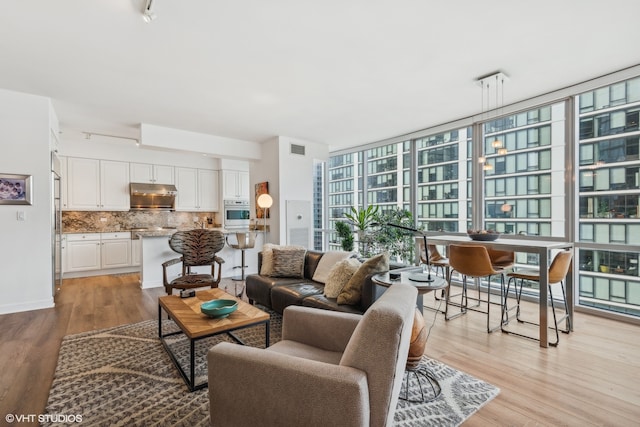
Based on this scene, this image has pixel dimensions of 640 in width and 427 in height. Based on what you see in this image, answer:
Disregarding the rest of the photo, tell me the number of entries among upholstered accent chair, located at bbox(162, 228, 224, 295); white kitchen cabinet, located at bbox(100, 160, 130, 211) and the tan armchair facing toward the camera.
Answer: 2

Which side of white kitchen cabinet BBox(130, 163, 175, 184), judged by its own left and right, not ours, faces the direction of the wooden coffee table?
front

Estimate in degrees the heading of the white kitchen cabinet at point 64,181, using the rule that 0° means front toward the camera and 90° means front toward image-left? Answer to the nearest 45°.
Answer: approximately 0°

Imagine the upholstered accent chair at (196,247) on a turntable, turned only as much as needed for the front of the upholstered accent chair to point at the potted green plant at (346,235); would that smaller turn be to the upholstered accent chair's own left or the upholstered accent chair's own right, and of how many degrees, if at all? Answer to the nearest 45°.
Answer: approximately 90° to the upholstered accent chair's own left

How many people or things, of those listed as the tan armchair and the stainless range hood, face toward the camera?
1

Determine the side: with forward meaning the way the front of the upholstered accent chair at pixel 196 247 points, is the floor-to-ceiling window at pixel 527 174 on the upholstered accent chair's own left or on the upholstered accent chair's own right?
on the upholstered accent chair's own left

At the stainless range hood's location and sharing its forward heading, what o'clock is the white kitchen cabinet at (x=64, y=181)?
The white kitchen cabinet is roughly at 3 o'clock from the stainless range hood.

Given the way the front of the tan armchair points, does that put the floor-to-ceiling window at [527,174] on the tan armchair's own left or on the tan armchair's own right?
on the tan armchair's own right

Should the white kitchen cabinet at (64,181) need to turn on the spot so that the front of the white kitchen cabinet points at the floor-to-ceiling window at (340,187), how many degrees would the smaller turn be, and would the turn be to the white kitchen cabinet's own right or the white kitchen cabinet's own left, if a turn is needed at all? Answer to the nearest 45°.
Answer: approximately 45° to the white kitchen cabinet's own left

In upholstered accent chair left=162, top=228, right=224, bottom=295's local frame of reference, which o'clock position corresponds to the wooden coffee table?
The wooden coffee table is roughly at 12 o'clock from the upholstered accent chair.

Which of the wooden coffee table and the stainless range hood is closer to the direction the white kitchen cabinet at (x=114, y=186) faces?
the wooden coffee table
